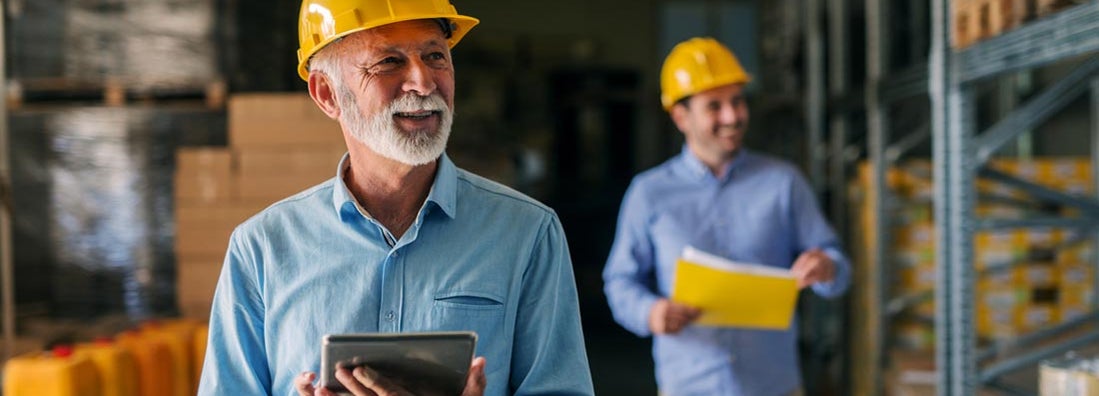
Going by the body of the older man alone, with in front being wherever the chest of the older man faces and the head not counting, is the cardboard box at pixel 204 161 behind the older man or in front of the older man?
behind

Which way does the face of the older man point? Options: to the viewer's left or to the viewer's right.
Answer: to the viewer's right

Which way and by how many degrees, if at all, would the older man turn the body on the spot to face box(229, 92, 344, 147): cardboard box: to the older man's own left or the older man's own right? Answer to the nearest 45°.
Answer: approximately 180°

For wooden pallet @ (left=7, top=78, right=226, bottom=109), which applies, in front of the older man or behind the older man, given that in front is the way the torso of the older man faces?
behind

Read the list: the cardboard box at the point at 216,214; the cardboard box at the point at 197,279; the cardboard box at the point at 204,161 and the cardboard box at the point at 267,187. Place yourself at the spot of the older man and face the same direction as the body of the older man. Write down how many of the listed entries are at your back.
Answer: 4

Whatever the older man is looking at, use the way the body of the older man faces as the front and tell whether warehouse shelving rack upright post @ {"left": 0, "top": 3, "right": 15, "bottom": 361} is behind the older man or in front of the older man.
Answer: behind

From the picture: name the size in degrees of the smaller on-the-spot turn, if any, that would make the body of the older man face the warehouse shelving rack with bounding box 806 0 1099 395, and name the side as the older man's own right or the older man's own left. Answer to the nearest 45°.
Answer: approximately 135° to the older man's own left

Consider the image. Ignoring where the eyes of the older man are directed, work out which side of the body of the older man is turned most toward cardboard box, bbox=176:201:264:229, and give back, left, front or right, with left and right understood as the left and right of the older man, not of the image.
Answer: back

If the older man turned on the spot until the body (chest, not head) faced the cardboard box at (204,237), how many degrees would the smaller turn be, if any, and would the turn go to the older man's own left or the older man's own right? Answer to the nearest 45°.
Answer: approximately 180°

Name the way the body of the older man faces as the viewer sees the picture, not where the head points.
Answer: toward the camera

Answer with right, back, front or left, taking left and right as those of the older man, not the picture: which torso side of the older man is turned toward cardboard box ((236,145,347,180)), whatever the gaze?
back

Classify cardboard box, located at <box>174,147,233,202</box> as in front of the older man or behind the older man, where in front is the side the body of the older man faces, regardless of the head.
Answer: behind
